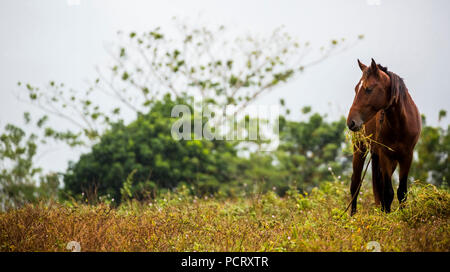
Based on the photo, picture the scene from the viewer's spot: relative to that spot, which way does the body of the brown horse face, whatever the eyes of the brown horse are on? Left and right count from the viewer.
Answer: facing the viewer and to the left of the viewer
